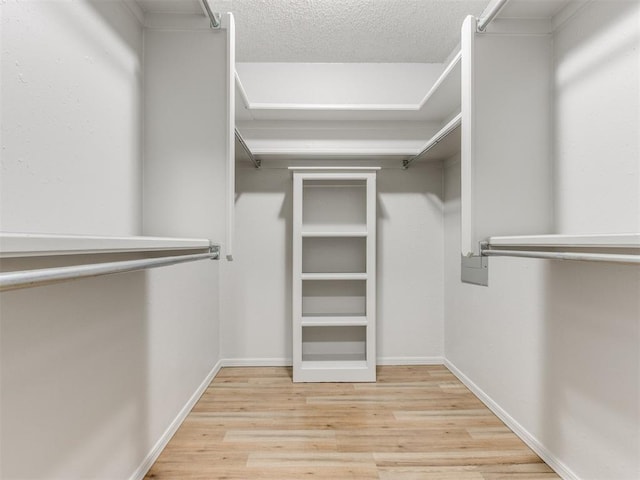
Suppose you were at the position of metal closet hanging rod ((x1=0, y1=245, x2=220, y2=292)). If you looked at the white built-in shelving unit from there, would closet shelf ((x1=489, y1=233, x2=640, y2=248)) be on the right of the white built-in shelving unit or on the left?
right

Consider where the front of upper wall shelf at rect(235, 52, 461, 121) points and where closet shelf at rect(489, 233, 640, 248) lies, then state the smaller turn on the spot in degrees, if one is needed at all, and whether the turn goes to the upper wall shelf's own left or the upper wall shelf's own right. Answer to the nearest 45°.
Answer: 0° — it already faces it

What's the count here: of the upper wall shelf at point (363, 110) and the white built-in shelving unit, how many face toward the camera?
2

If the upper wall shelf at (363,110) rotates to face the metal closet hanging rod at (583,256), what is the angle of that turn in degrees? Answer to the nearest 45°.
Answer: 0° — it already faces it

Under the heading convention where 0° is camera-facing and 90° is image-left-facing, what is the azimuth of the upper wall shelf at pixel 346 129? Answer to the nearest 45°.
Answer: approximately 0°

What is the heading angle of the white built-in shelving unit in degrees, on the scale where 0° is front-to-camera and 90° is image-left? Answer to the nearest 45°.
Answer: approximately 0°

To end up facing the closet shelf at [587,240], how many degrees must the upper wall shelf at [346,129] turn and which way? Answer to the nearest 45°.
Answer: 0° — it already faces it

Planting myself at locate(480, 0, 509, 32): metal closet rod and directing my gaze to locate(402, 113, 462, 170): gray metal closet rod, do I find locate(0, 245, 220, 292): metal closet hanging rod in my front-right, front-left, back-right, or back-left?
back-left
